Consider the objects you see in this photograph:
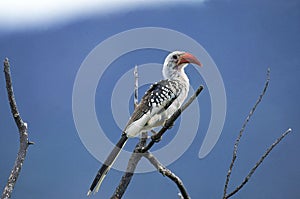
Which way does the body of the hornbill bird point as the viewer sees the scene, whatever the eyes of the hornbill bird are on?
to the viewer's right

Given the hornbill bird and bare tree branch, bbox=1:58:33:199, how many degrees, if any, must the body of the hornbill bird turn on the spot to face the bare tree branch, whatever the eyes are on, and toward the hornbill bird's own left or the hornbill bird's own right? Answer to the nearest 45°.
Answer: approximately 135° to the hornbill bird's own right
